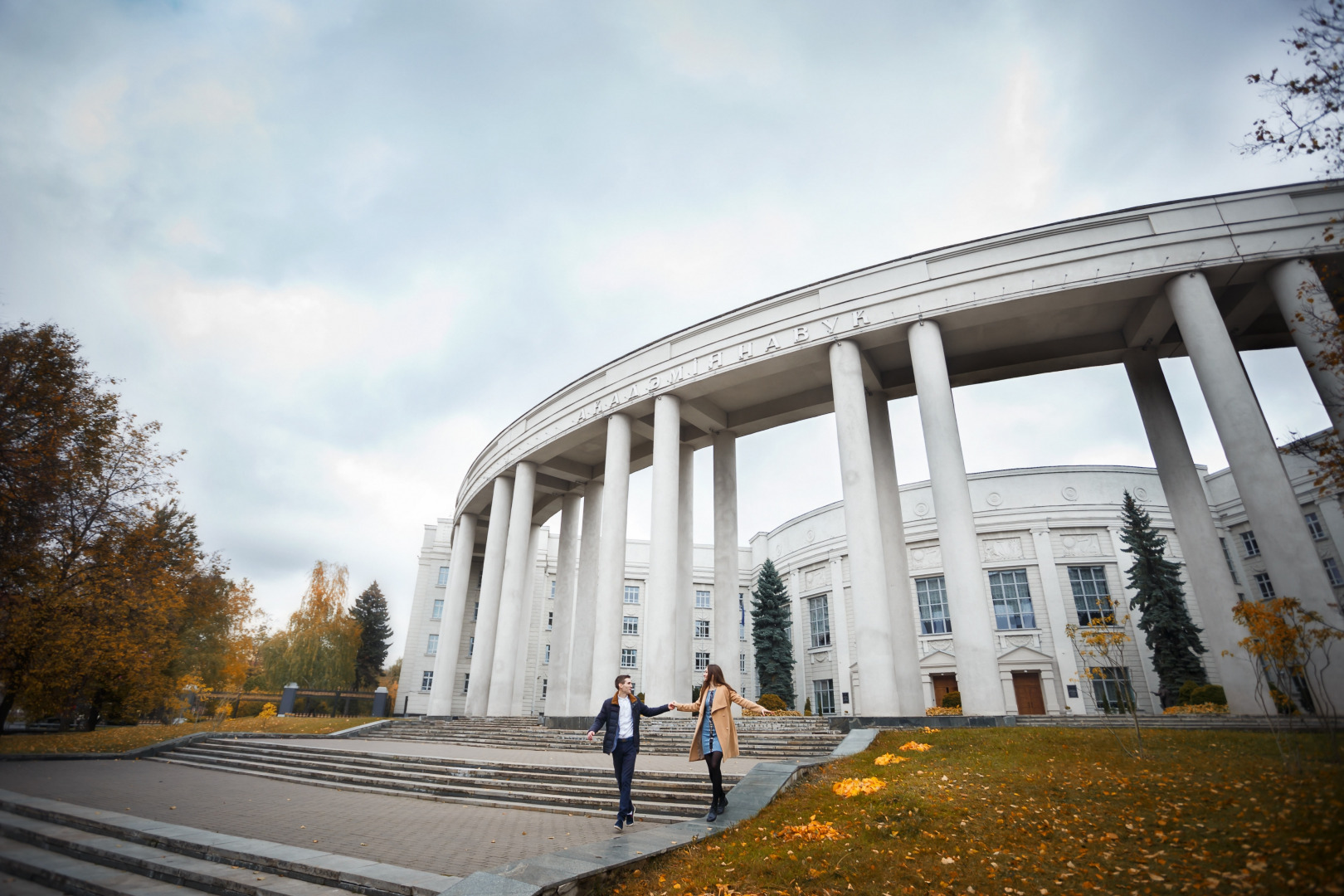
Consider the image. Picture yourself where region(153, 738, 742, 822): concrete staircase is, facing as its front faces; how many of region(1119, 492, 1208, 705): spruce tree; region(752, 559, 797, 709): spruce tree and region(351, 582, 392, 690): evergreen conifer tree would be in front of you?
0

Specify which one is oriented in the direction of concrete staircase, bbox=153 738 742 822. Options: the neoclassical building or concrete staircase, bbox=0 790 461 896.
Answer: the neoclassical building

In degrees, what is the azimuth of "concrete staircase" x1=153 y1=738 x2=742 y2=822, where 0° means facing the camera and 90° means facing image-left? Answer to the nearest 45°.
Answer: approximately 45°

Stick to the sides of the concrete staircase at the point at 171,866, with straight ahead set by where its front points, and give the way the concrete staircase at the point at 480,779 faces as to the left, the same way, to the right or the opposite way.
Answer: the same way

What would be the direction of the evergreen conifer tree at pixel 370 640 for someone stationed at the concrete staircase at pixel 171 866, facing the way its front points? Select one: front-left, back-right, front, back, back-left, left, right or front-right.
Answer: back-right

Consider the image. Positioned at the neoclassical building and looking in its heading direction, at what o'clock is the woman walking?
The woman walking is roughly at 11 o'clock from the neoclassical building.

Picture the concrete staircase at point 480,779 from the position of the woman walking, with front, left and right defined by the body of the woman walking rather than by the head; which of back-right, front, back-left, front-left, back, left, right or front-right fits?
right

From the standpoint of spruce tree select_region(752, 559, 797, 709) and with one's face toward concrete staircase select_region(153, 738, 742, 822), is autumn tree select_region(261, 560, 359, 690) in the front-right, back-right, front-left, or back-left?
front-right

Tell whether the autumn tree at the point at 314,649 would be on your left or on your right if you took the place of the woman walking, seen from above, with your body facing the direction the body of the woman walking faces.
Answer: on your right

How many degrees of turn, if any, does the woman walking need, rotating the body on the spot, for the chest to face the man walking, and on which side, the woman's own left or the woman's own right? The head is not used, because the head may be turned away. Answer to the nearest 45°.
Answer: approximately 45° to the woman's own right

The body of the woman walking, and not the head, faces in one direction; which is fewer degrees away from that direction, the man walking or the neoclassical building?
the man walking

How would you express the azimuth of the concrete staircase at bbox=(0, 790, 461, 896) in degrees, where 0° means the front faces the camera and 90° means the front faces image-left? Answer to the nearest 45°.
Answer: approximately 45°

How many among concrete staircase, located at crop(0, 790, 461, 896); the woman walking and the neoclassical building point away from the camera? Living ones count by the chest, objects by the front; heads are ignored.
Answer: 0

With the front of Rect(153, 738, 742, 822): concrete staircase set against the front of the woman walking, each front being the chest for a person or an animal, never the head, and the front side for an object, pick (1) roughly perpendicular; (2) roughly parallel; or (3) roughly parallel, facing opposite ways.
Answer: roughly parallel

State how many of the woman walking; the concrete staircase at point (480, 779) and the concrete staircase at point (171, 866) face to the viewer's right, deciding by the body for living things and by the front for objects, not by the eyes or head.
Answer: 0

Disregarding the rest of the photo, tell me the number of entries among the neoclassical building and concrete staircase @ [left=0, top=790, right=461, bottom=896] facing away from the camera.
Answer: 0
